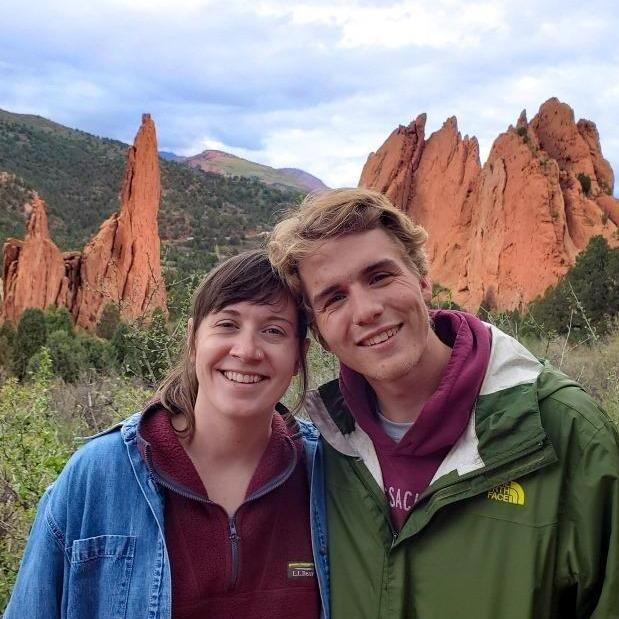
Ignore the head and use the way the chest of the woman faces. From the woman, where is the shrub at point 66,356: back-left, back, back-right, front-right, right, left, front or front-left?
back

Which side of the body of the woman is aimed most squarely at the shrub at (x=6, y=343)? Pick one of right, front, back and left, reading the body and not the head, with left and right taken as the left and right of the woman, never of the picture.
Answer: back

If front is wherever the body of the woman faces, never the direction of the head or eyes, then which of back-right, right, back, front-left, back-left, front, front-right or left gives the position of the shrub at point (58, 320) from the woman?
back

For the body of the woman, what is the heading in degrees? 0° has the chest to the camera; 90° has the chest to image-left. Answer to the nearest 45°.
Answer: approximately 0°

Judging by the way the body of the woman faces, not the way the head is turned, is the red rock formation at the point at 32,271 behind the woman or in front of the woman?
behind

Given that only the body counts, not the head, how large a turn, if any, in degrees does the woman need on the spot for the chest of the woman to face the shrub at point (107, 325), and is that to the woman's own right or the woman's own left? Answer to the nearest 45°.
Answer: approximately 180°

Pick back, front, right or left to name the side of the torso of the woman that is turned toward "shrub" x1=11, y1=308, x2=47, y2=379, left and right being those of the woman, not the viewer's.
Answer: back
